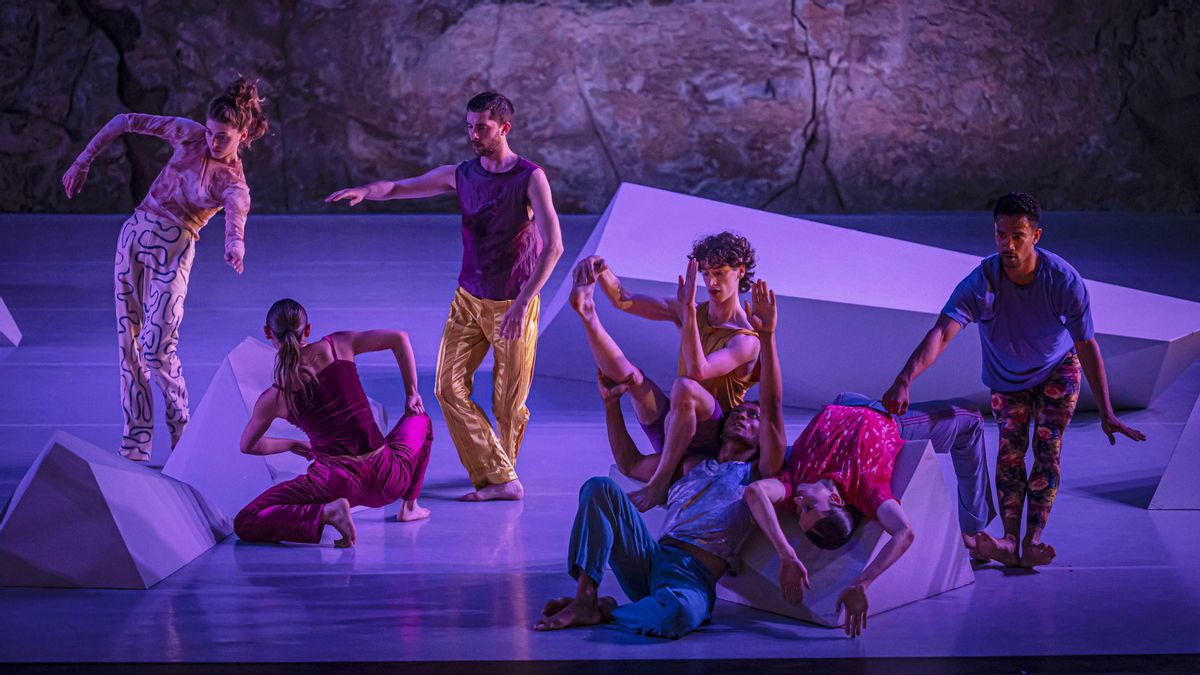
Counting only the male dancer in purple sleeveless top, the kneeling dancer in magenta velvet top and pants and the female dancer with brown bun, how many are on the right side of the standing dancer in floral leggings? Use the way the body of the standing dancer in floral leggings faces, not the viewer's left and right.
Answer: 3

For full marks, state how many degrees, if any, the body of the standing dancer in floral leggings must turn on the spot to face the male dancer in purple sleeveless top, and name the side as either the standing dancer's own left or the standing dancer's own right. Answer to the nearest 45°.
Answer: approximately 90° to the standing dancer's own right

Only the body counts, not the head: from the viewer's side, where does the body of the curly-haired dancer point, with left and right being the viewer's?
facing the viewer and to the left of the viewer

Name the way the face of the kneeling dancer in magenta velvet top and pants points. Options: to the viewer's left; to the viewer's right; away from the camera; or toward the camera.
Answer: away from the camera

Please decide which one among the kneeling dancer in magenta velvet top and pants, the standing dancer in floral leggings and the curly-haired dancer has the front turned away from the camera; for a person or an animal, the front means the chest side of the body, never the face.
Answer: the kneeling dancer in magenta velvet top and pants

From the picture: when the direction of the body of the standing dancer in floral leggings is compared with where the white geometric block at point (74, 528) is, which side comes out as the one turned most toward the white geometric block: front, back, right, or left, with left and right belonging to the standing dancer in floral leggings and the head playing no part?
right

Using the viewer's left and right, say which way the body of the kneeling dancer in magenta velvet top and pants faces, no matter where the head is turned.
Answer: facing away from the viewer

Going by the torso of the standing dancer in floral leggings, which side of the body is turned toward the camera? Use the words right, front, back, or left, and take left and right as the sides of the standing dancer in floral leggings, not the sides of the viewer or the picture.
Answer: front

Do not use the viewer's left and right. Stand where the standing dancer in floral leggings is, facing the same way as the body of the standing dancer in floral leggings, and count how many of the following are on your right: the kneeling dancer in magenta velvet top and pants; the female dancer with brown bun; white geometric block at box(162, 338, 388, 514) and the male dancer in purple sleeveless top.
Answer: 4

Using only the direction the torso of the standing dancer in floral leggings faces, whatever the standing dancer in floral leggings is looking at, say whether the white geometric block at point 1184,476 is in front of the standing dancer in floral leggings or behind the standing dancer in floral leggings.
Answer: behind

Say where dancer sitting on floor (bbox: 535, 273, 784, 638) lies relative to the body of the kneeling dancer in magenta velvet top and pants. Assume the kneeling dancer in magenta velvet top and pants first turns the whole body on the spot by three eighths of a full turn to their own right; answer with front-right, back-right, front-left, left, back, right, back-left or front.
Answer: front
